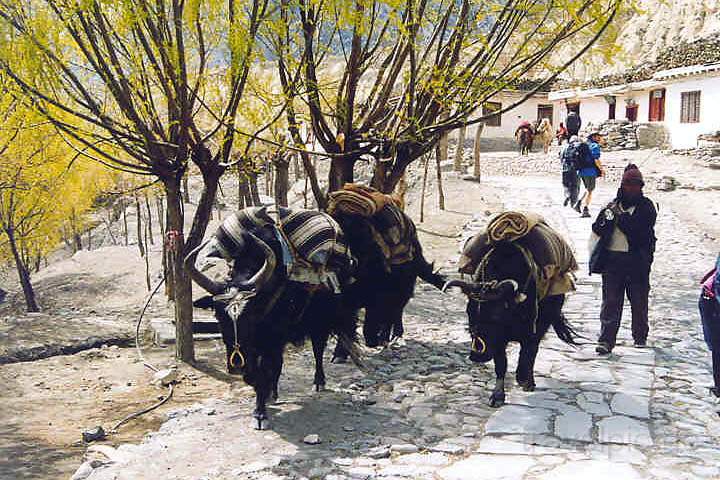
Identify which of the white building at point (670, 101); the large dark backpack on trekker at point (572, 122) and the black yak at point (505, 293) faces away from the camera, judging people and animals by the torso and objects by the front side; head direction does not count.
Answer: the large dark backpack on trekker

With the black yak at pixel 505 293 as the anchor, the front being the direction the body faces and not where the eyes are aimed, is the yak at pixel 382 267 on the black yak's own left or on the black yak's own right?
on the black yak's own right

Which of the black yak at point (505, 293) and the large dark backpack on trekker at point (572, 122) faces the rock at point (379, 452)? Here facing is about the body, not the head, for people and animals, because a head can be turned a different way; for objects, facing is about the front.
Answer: the black yak

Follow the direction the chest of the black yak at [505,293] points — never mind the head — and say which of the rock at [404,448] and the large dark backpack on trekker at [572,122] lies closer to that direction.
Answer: the rock

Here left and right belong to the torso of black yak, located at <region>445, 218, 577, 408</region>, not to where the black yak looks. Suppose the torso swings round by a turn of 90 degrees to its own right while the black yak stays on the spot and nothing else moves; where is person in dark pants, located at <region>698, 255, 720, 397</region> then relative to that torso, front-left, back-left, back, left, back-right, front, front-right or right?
back-right

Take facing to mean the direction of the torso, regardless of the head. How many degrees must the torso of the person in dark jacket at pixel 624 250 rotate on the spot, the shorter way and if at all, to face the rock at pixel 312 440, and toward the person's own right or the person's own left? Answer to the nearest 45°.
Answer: approximately 45° to the person's own right

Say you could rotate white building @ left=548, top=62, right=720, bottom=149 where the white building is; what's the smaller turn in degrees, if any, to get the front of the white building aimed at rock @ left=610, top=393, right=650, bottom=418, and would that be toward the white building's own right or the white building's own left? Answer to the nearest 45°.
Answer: approximately 45° to the white building's own left

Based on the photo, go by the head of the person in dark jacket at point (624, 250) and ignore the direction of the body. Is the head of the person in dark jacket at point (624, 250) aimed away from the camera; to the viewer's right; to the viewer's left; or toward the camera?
toward the camera

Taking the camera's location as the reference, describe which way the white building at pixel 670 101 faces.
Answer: facing the viewer and to the left of the viewer

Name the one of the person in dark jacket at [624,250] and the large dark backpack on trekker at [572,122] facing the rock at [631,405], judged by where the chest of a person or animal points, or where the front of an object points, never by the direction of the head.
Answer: the person in dark jacket

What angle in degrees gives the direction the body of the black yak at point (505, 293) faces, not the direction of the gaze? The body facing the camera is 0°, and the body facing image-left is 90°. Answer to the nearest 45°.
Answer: approximately 45°

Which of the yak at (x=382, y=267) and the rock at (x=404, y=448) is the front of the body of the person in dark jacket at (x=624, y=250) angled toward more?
the rock

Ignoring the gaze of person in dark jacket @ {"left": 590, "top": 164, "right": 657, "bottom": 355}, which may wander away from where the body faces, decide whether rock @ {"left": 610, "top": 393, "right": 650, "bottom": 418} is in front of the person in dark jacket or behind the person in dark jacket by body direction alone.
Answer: in front

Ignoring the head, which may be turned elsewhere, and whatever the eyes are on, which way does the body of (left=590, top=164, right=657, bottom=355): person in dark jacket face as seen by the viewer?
toward the camera

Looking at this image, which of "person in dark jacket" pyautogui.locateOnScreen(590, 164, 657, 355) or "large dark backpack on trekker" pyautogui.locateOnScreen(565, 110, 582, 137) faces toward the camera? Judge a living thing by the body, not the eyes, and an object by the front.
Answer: the person in dark jacket

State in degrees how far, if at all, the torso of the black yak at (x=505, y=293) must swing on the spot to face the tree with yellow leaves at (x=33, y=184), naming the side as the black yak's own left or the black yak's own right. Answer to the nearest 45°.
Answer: approximately 90° to the black yak's own right

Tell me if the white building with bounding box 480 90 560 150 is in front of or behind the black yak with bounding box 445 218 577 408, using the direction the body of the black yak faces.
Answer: behind
